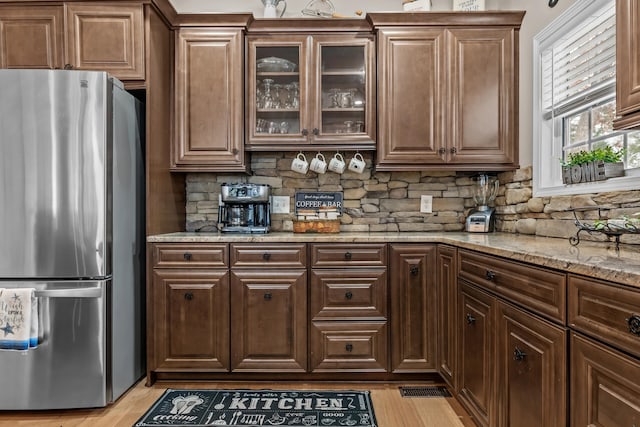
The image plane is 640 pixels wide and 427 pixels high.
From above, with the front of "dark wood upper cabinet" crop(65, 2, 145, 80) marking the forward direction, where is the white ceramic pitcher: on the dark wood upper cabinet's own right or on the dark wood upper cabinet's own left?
on the dark wood upper cabinet's own left

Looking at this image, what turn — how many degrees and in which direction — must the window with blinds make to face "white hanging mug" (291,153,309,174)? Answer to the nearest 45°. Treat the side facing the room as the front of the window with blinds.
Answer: approximately 45° to its right

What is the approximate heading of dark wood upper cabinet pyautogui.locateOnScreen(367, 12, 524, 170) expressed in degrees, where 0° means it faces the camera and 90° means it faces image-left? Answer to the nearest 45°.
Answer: approximately 0°

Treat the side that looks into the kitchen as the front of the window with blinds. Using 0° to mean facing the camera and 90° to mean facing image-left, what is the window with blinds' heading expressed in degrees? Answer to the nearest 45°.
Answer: approximately 45°

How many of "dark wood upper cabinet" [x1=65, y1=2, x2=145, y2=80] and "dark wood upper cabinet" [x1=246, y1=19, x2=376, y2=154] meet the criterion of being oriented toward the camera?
2
